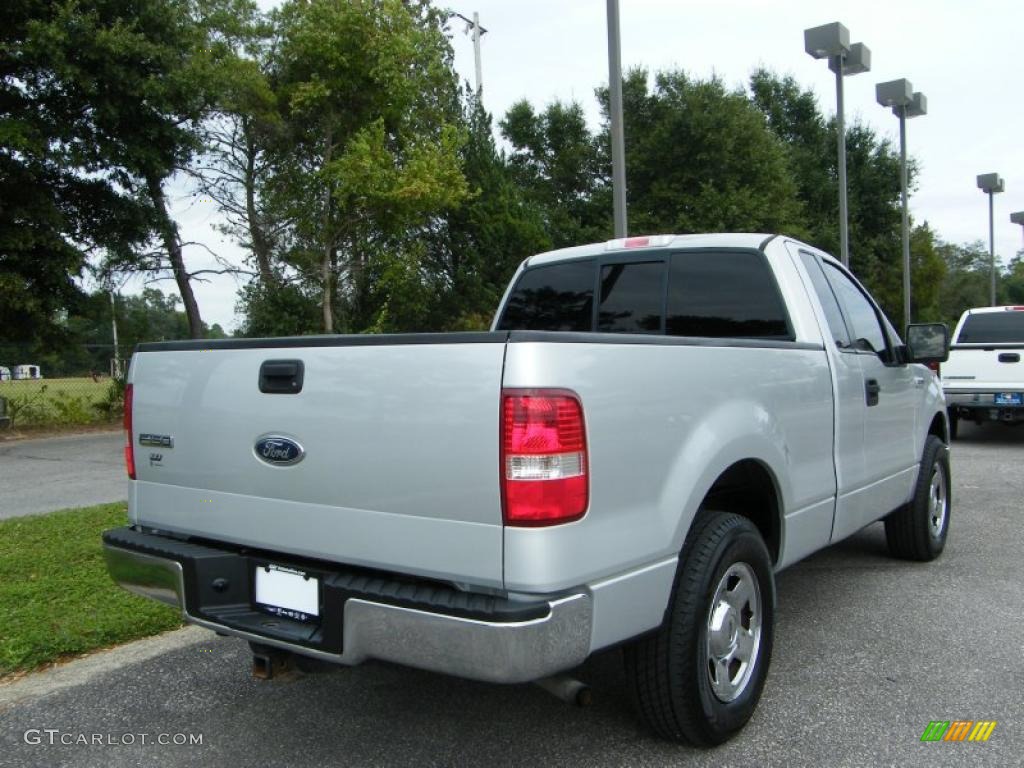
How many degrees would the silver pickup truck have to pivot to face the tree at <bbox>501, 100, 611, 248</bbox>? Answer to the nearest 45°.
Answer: approximately 45° to its left

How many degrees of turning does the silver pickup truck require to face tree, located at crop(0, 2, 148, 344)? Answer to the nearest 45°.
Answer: approximately 90° to its left

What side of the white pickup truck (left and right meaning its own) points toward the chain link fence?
left

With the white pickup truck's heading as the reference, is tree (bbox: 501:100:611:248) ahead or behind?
ahead

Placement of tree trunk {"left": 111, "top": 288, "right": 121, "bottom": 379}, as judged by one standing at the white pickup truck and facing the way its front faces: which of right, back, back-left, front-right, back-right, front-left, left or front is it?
left

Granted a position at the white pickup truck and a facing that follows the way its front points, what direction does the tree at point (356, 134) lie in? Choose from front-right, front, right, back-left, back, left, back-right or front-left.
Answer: left

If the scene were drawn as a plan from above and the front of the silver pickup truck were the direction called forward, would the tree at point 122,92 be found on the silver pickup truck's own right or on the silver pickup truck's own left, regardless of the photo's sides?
on the silver pickup truck's own left

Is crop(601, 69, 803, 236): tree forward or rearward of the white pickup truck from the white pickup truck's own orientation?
forward

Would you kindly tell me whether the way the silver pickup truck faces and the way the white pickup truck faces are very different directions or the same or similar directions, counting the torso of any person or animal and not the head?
same or similar directions

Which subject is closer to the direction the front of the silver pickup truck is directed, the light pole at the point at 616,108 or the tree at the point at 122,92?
the light pole

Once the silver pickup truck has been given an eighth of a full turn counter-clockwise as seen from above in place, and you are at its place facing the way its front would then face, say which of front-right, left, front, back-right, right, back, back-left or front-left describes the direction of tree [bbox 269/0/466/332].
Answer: front

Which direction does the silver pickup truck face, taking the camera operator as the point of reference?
facing away from the viewer and to the right of the viewer

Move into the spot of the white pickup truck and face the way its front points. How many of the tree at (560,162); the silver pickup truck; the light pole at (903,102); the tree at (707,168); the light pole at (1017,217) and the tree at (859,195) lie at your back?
1

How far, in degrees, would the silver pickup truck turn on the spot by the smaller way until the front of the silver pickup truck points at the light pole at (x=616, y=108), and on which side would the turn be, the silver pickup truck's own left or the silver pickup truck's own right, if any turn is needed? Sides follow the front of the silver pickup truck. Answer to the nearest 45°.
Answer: approximately 45° to the silver pickup truck's own left

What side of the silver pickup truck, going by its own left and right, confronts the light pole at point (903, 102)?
front

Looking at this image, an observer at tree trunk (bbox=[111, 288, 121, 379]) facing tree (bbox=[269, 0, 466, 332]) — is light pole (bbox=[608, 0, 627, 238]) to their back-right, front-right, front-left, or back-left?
front-right

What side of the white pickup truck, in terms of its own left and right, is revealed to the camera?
back

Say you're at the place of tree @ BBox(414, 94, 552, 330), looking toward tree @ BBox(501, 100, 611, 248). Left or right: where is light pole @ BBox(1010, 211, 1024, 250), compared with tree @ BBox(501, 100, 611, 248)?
right

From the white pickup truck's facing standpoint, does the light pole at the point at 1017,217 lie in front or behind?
in front
